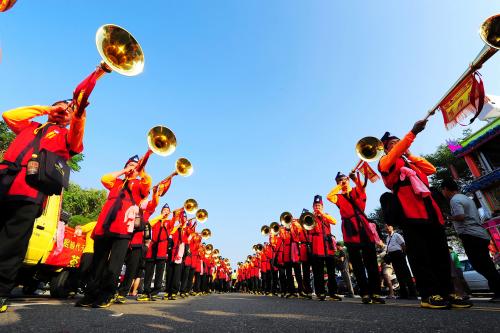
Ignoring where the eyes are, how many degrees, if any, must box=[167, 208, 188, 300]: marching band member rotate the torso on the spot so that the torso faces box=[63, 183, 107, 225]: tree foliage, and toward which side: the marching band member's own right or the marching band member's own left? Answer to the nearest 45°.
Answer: approximately 180°

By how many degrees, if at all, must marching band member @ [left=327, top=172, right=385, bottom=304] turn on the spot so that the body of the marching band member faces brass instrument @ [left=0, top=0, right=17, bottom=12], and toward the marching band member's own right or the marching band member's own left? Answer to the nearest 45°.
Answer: approximately 45° to the marching band member's own right

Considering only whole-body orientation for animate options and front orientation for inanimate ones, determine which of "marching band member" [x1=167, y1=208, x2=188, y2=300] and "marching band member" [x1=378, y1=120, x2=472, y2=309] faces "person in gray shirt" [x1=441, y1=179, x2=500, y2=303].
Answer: "marching band member" [x1=167, y1=208, x2=188, y2=300]

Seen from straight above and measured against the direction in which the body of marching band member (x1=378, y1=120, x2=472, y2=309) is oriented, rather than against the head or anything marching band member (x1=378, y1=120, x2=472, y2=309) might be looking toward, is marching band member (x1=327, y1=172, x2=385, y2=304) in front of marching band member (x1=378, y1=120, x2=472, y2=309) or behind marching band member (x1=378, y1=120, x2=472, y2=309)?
behind

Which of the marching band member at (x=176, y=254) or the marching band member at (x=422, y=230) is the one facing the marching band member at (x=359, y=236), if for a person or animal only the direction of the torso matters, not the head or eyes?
the marching band member at (x=176, y=254)

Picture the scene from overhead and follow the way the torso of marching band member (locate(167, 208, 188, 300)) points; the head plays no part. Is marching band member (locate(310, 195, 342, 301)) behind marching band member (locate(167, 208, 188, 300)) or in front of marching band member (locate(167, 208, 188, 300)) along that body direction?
in front

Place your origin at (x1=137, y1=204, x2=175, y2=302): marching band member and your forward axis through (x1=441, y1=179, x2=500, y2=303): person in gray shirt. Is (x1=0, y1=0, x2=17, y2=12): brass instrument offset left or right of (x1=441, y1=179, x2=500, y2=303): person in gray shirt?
right

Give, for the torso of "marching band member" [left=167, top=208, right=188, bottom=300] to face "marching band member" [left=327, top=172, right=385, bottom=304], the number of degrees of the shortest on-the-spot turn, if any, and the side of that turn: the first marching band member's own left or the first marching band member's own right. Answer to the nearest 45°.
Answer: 0° — they already face them

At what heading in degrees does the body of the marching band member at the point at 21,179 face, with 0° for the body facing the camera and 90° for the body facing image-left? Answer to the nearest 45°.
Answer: approximately 315°
